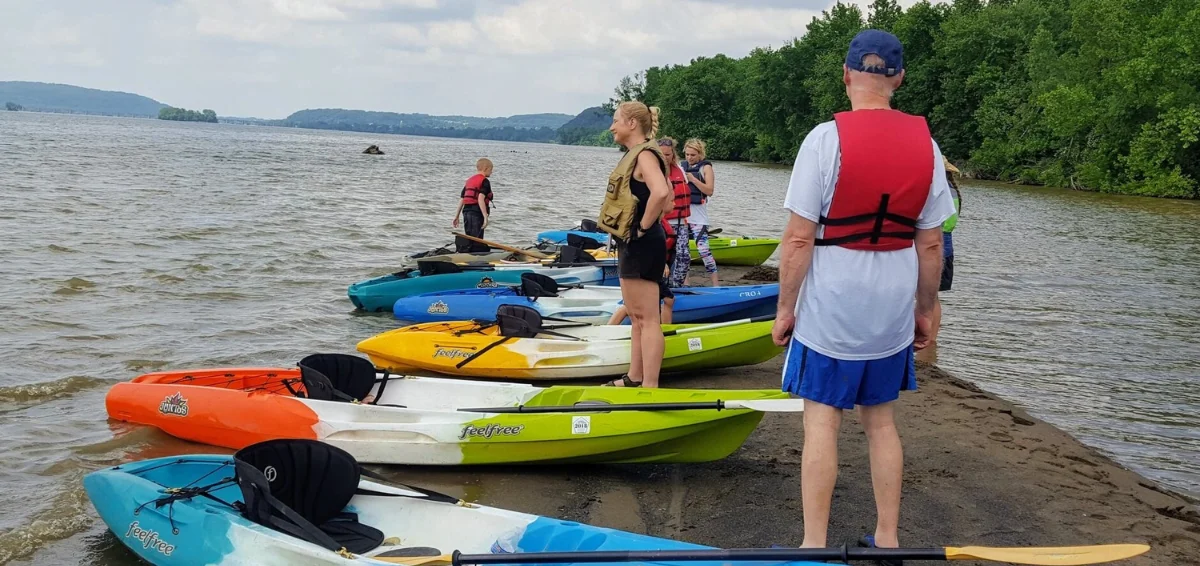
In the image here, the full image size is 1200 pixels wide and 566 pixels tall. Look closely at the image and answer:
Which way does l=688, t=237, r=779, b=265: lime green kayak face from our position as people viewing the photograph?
facing to the right of the viewer

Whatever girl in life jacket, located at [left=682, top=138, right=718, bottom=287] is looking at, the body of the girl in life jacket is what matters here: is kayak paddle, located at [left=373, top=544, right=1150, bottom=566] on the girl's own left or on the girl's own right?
on the girl's own left

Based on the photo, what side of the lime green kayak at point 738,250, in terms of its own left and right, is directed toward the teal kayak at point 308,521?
right

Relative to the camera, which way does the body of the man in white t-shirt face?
away from the camera

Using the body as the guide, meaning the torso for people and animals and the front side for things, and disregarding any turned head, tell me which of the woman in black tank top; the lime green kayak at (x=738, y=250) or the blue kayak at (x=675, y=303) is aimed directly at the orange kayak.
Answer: the woman in black tank top

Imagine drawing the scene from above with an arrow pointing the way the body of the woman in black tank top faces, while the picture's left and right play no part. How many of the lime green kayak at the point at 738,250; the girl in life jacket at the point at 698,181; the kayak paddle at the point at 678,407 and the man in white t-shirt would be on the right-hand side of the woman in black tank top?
2

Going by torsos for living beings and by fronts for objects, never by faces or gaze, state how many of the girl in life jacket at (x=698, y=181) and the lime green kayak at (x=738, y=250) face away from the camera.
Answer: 0

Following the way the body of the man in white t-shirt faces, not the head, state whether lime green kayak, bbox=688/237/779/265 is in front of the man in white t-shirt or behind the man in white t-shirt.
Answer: in front

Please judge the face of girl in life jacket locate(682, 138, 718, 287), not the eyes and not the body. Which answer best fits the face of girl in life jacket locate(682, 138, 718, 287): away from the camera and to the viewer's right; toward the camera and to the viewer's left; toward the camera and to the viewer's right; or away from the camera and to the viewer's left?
toward the camera and to the viewer's left

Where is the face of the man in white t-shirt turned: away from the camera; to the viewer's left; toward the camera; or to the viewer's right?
away from the camera

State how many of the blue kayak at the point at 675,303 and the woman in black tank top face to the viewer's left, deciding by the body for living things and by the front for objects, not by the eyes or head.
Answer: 1

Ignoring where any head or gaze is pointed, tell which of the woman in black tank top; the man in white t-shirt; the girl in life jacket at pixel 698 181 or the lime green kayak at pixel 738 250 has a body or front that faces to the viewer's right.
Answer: the lime green kayak

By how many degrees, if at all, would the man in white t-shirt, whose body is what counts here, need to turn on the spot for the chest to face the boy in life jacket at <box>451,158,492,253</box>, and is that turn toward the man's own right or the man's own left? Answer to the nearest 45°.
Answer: approximately 45° to the man's own left

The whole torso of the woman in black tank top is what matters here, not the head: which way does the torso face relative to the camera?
to the viewer's left

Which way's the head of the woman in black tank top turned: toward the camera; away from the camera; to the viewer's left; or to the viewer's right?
to the viewer's left

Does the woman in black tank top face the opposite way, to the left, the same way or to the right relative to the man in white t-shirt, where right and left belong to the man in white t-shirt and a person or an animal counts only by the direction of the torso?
to the left

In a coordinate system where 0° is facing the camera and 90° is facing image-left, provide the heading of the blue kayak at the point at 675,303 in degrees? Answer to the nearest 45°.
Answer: approximately 270°
